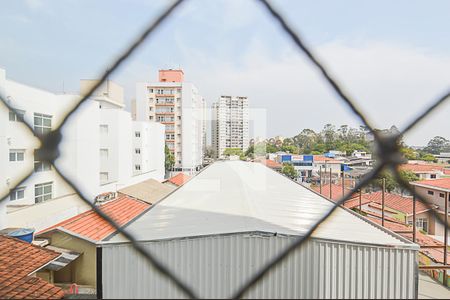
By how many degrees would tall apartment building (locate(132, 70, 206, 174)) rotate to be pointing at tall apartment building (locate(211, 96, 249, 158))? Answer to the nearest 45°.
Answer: approximately 135° to its left

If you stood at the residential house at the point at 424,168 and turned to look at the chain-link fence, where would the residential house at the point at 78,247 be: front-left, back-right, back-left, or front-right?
front-right

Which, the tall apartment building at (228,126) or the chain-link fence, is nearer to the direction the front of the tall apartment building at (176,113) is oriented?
the chain-link fence

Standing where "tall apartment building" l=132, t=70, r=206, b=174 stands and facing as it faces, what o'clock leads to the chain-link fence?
The chain-link fence is roughly at 12 o'clock from the tall apartment building.

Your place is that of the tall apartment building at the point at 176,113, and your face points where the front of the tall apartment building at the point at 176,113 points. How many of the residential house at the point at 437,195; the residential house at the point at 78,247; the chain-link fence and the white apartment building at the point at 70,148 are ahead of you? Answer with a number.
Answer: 4

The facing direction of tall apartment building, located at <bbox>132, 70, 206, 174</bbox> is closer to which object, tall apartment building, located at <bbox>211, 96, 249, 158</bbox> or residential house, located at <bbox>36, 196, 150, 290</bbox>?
the residential house

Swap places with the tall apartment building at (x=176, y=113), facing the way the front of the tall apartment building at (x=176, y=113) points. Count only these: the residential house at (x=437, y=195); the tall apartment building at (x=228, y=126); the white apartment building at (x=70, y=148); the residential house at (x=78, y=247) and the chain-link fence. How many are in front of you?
4

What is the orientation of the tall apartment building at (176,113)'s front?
toward the camera

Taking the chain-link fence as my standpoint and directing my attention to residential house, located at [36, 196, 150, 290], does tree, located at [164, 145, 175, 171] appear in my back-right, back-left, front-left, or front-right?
front-right

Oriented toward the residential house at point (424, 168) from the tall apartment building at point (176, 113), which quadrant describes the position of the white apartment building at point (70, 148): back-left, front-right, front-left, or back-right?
front-right

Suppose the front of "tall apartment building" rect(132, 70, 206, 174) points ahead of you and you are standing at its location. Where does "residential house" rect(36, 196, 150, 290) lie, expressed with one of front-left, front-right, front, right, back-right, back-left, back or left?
front

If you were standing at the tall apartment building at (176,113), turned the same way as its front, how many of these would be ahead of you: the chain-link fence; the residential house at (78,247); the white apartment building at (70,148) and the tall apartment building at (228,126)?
3

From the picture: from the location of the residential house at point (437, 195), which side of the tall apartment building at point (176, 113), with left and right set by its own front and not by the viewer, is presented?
front

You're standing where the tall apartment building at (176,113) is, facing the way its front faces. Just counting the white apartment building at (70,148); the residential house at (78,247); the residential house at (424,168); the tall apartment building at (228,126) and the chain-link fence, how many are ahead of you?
4

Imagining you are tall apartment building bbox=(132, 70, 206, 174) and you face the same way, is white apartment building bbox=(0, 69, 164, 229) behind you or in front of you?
in front
